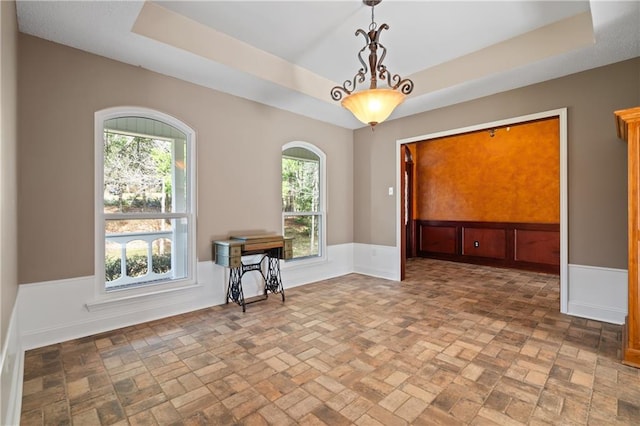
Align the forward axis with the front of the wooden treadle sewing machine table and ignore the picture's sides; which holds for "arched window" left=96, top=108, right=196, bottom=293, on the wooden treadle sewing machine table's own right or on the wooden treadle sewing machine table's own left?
on the wooden treadle sewing machine table's own right

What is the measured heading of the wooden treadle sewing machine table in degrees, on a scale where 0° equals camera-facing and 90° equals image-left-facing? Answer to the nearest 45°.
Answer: approximately 315°

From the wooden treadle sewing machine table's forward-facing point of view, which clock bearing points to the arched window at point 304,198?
The arched window is roughly at 9 o'clock from the wooden treadle sewing machine table.

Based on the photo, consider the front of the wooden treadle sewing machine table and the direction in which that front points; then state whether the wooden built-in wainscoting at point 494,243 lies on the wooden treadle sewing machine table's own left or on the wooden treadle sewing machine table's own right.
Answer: on the wooden treadle sewing machine table's own left
